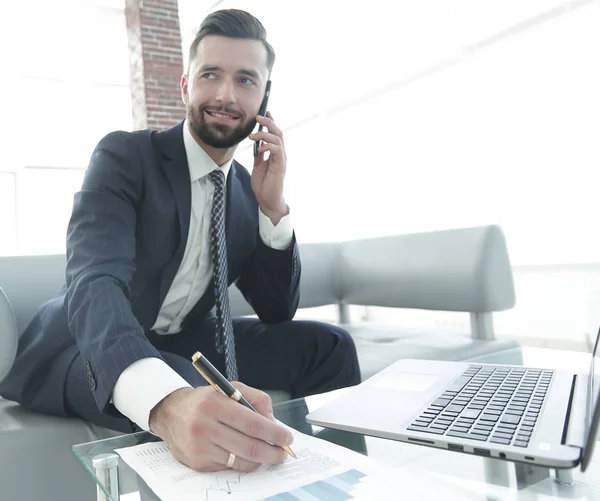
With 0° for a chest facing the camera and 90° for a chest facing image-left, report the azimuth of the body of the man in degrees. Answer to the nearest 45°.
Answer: approximately 315°

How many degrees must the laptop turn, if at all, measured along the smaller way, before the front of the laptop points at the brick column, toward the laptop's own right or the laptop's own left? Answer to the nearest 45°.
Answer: approximately 45° to the laptop's own right

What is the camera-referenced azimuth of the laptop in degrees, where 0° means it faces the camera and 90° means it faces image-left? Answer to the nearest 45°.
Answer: approximately 90°

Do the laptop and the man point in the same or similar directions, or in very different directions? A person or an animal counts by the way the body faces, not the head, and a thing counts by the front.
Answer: very different directions

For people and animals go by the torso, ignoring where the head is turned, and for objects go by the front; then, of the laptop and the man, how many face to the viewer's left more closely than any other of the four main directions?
1
